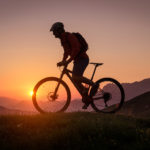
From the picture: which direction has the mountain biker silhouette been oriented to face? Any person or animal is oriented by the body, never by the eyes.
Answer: to the viewer's left
